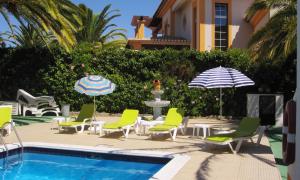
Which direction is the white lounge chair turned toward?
to the viewer's right

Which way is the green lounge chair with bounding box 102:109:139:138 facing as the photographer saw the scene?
facing the viewer and to the left of the viewer

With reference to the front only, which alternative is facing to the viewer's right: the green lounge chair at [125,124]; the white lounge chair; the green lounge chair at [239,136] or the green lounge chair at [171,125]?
the white lounge chair

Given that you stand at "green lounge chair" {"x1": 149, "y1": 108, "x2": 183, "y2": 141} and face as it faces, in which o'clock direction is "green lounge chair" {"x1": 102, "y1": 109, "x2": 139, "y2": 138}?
"green lounge chair" {"x1": 102, "y1": 109, "x2": 139, "y2": 138} is roughly at 2 o'clock from "green lounge chair" {"x1": 149, "y1": 108, "x2": 183, "y2": 141}.

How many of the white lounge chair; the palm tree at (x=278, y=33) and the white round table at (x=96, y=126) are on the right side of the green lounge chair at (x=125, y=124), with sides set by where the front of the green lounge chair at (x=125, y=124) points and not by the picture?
2

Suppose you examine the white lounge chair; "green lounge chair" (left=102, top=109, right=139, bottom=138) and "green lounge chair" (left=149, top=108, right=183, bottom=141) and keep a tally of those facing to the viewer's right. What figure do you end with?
1

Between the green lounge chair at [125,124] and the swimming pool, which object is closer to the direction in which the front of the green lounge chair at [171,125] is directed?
the swimming pool

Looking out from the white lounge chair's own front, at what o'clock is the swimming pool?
The swimming pool is roughly at 3 o'clock from the white lounge chair.

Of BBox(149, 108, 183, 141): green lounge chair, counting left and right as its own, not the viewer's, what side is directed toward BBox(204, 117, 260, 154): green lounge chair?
left
